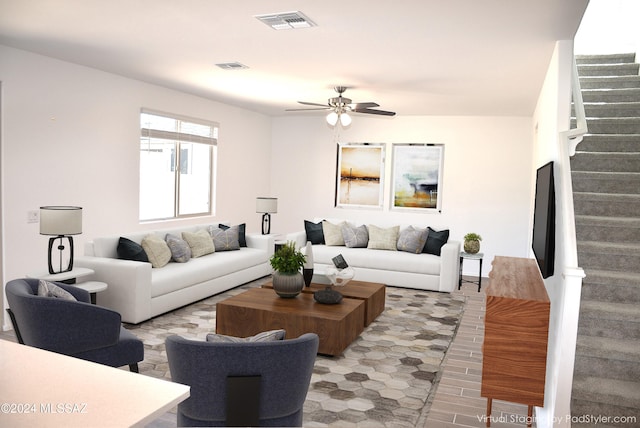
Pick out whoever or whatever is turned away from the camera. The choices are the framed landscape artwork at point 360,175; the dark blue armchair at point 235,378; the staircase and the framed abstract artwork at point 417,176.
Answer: the dark blue armchair

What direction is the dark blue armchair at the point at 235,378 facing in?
away from the camera

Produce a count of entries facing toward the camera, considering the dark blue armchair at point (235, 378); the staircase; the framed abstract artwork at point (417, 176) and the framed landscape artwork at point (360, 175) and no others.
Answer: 3

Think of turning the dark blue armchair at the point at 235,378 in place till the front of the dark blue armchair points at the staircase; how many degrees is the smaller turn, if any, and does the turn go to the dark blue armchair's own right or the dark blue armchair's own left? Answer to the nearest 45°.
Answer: approximately 45° to the dark blue armchair's own right

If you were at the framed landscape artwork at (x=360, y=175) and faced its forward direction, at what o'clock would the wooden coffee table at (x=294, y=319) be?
The wooden coffee table is roughly at 12 o'clock from the framed landscape artwork.

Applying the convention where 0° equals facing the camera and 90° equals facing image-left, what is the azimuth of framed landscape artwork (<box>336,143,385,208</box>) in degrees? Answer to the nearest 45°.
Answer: approximately 0°

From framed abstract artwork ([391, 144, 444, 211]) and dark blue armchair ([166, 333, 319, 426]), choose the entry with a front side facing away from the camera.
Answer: the dark blue armchair

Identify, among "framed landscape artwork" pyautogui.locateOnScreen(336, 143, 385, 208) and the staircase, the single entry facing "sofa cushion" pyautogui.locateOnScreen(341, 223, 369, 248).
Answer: the framed landscape artwork

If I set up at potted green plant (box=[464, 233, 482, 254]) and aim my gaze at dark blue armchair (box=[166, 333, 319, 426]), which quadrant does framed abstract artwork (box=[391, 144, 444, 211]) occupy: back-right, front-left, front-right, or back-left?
back-right

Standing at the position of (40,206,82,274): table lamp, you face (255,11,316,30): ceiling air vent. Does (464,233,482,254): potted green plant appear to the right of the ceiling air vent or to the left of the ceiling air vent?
left

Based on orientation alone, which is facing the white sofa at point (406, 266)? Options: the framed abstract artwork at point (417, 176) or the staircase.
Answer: the framed abstract artwork

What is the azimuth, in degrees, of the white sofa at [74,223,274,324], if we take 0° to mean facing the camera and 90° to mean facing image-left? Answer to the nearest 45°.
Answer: approximately 315°
